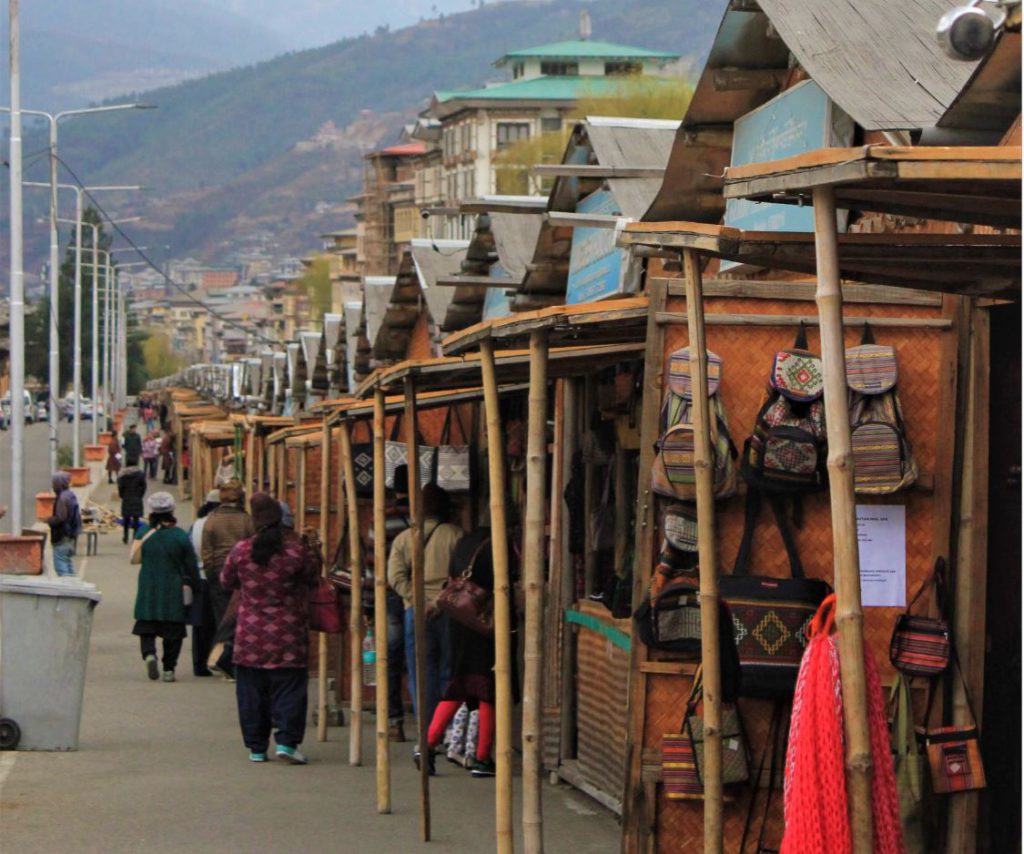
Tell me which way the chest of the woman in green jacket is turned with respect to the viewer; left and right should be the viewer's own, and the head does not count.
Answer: facing away from the viewer

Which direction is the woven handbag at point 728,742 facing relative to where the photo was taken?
toward the camera

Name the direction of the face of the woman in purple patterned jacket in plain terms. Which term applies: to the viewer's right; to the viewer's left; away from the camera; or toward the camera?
away from the camera

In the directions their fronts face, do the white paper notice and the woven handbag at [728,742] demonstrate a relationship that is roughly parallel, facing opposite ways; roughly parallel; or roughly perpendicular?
roughly parallel

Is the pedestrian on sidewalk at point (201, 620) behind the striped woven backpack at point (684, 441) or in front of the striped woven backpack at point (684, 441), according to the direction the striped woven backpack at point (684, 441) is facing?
behind

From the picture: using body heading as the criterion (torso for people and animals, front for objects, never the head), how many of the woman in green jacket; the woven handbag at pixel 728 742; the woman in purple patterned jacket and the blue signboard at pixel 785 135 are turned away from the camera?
2

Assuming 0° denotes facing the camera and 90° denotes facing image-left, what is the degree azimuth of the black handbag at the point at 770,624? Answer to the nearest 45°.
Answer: approximately 0°

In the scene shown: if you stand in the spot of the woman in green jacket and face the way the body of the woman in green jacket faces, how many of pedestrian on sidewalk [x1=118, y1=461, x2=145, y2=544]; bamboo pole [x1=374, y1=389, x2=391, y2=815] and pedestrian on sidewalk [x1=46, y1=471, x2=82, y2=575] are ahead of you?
2

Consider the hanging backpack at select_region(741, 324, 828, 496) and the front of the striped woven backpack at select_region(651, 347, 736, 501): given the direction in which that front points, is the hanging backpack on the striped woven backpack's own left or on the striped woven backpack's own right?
on the striped woven backpack's own left

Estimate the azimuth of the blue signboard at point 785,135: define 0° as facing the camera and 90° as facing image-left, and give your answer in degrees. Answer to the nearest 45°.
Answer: approximately 45°

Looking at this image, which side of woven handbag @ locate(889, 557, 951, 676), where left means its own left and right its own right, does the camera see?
front

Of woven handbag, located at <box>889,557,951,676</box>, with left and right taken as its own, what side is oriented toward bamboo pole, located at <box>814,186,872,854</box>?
front

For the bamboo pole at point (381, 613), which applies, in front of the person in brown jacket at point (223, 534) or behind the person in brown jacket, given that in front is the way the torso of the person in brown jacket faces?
behind

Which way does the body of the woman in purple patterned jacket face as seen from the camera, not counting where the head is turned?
away from the camera

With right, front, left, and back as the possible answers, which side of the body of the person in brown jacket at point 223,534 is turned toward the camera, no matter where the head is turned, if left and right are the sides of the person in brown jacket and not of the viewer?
back

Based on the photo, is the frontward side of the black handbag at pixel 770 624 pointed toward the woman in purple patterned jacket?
no
